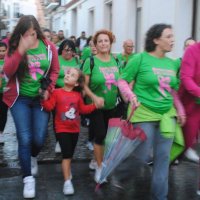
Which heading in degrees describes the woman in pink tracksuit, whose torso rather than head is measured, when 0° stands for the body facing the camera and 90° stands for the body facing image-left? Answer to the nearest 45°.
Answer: approximately 315°

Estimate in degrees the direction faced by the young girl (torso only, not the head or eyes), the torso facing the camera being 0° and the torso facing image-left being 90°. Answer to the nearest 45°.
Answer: approximately 0°
